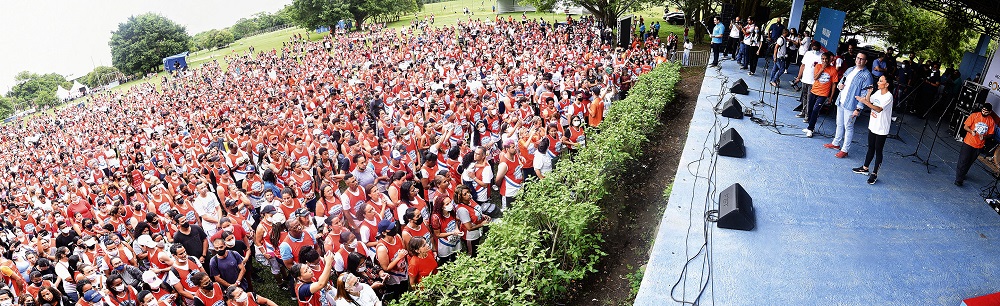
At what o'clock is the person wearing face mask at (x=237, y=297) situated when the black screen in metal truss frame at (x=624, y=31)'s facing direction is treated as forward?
The person wearing face mask is roughly at 11 o'clock from the black screen in metal truss frame.

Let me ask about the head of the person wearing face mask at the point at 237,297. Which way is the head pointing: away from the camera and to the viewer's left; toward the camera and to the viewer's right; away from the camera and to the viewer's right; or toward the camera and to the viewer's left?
toward the camera and to the viewer's right

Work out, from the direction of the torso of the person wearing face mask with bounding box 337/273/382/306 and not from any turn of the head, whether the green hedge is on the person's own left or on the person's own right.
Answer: on the person's own left

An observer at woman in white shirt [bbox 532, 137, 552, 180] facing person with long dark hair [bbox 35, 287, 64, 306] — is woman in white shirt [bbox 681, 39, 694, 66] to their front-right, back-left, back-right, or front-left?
back-right

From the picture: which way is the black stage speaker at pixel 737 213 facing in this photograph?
to the viewer's right

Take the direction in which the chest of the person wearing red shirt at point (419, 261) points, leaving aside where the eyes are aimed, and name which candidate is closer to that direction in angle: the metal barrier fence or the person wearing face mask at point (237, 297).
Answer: the metal barrier fence
